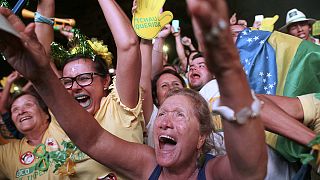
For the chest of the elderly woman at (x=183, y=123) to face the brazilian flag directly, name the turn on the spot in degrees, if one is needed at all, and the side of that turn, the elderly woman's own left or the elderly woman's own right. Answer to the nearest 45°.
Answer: approximately 180°

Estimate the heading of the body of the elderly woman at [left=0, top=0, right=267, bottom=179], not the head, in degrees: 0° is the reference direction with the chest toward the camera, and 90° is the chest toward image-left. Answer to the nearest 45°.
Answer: approximately 45°
